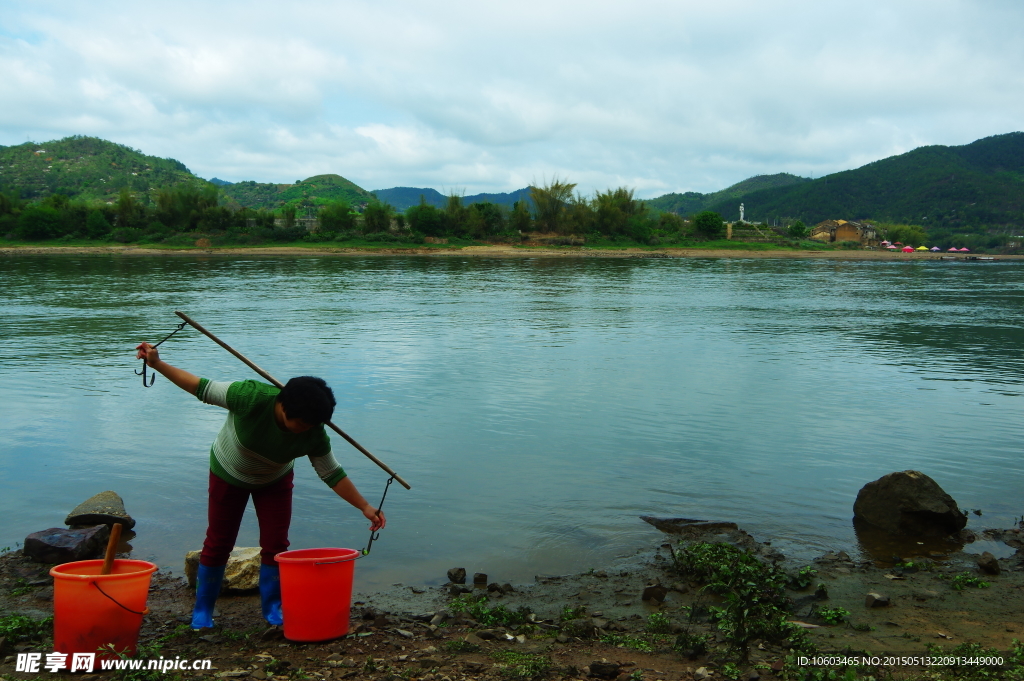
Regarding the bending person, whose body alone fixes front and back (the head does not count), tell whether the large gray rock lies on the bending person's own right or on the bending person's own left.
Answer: on the bending person's own left

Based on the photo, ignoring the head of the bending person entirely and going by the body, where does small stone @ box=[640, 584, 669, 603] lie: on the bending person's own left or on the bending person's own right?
on the bending person's own left

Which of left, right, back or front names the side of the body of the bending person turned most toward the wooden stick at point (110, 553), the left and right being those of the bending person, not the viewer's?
right

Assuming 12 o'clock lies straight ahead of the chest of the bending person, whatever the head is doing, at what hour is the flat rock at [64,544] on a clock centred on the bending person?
The flat rock is roughly at 5 o'clock from the bending person.

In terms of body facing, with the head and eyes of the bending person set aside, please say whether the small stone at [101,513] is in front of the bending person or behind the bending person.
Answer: behind

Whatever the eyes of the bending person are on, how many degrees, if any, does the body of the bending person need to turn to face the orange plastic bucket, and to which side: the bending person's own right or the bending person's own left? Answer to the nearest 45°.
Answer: approximately 90° to the bending person's own right

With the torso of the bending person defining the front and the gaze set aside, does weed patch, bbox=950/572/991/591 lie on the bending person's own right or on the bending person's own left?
on the bending person's own left

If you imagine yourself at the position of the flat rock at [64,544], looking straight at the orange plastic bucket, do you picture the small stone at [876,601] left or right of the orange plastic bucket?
left

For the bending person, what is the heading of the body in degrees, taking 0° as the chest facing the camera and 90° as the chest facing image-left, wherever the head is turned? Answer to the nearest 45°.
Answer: approximately 0°

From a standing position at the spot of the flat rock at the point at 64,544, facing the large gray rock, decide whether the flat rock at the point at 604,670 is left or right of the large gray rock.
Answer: right
